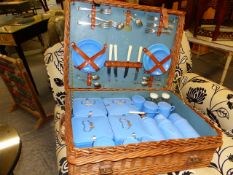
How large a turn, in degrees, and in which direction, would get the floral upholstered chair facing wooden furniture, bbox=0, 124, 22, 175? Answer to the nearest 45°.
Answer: approximately 90° to its right

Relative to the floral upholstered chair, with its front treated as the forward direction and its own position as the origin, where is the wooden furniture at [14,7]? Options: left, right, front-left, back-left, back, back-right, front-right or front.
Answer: back

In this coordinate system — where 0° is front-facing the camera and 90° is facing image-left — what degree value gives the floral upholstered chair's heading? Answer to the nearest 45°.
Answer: approximately 315°

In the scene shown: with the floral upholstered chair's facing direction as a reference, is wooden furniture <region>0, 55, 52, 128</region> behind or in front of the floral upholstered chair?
behind
